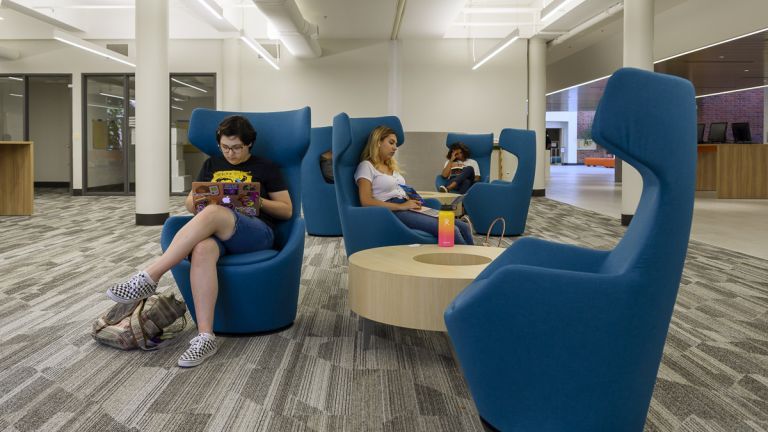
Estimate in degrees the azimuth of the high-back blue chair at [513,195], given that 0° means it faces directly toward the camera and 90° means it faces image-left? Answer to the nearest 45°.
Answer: approximately 90°

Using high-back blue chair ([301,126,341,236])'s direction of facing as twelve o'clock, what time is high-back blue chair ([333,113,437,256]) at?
high-back blue chair ([333,113,437,256]) is roughly at 3 o'clock from high-back blue chair ([301,126,341,236]).

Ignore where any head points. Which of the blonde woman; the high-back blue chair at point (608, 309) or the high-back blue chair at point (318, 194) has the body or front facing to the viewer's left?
the high-back blue chair at point (608, 309)

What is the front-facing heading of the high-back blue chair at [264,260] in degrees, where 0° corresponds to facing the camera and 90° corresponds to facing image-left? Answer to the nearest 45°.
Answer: approximately 45°

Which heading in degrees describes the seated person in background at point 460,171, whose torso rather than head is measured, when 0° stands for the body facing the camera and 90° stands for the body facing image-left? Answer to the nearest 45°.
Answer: approximately 45°

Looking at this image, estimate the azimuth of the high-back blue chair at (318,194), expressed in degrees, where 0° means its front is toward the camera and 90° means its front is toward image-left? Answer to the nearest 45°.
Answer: approximately 270°

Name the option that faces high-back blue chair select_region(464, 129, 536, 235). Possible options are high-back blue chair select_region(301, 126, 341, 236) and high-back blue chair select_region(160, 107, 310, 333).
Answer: high-back blue chair select_region(301, 126, 341, 236)

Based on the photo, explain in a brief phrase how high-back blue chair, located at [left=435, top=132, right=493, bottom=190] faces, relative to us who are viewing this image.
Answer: facing the viewer and to the left of the viewer

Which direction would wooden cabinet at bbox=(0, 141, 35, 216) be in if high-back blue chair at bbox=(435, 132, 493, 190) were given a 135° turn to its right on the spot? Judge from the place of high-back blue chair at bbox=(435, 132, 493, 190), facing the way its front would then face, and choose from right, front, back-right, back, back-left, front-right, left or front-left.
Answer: left

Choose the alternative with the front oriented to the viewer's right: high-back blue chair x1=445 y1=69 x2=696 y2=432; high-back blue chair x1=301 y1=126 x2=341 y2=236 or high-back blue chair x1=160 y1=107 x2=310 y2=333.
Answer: high-back blue chair x1=301 y1=126 x2=341 y2=236
